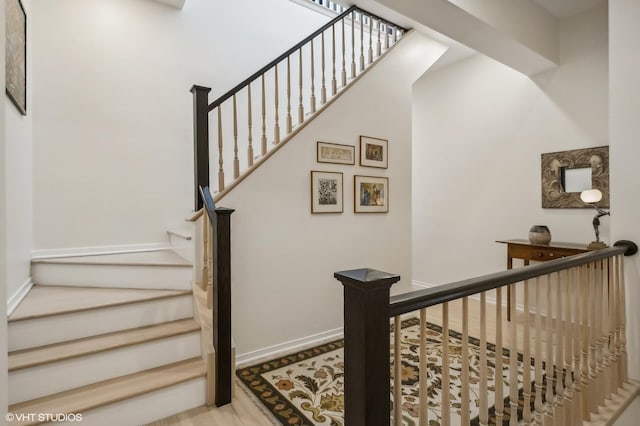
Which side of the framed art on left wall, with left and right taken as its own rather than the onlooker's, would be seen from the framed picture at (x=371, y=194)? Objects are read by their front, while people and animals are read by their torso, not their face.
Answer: front

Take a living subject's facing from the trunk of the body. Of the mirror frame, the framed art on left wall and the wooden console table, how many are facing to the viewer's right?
1

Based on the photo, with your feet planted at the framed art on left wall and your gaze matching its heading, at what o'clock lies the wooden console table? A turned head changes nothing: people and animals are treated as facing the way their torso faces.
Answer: The wooden console table is roughly at 1 o'clock from the framed art on left wall.

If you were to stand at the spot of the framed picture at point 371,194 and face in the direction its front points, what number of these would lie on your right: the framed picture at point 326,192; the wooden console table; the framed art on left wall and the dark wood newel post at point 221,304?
3

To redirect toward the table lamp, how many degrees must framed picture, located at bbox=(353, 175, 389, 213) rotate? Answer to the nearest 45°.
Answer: approximately 45° to its left

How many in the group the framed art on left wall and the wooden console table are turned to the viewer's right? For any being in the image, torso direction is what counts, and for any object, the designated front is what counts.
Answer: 1

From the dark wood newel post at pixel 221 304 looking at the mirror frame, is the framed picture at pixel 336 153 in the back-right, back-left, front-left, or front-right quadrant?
front-left

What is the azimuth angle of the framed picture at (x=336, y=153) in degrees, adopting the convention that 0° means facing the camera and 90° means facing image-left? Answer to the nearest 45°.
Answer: approximately 315°

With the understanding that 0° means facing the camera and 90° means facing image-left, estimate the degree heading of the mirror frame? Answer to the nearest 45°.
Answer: approximately 45°

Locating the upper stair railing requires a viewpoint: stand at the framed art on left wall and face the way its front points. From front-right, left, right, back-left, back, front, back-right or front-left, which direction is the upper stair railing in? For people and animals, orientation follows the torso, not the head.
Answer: front

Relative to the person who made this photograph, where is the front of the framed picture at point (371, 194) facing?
facing the viewer and to the right of the viewer

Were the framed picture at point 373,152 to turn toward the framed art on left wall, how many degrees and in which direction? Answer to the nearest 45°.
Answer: approximately 90° to its right

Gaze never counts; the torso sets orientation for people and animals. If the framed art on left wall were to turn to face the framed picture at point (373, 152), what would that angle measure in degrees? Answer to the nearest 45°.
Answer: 0° — it already faces it

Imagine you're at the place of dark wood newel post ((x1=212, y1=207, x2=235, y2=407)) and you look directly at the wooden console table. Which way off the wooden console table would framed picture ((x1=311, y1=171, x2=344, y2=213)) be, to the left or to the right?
left

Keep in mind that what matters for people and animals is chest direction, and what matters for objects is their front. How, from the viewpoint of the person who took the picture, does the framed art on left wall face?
facing to the right of the viewer

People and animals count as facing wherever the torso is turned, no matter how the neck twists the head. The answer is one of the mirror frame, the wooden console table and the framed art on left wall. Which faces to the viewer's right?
the framed art on left wall

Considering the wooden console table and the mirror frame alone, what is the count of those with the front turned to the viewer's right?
0
